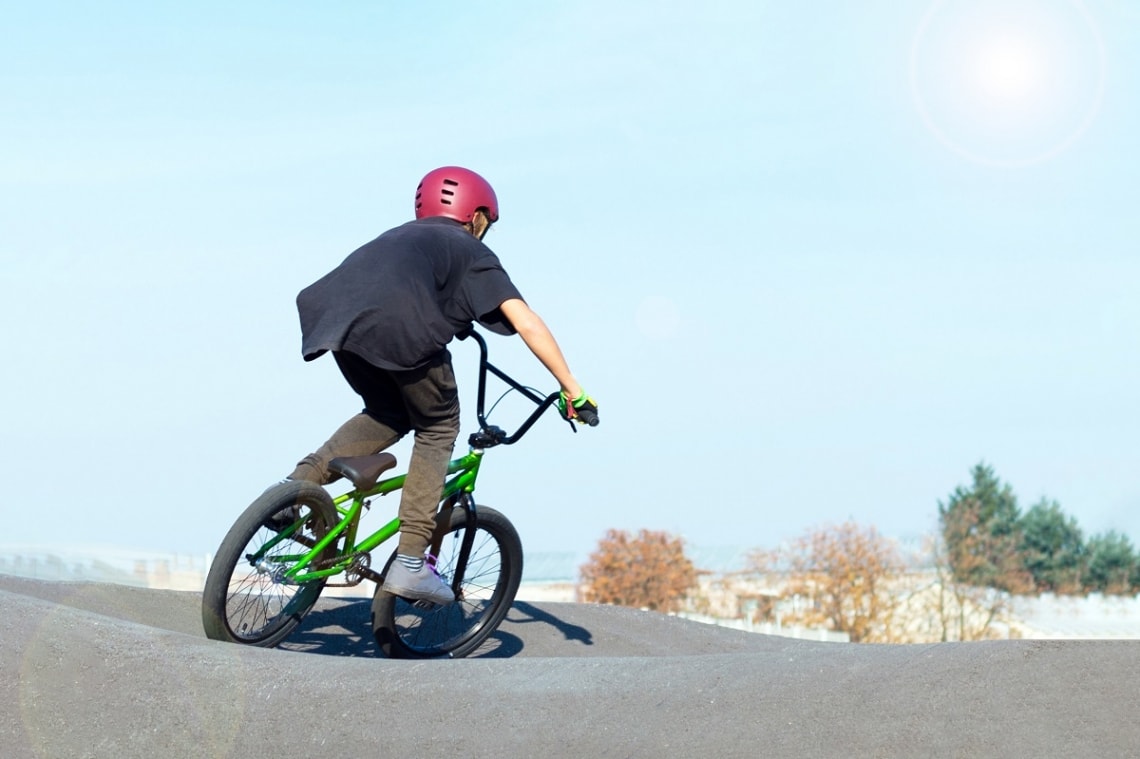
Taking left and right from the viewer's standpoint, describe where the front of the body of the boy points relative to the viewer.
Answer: facing away from the viewer and to the right of the viewer

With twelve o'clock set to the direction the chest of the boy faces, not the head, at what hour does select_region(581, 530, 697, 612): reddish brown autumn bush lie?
The reddish brown autumn bush is roughly at 11 o'clock from the boy.

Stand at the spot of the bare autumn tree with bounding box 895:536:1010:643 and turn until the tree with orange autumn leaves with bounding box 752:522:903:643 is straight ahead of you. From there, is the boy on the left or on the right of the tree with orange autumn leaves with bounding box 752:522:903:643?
left

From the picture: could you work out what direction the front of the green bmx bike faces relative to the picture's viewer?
facing away from the viewer and to the right of the viewer

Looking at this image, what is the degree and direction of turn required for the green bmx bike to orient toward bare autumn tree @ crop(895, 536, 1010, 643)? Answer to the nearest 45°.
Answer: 0° — it already faces it

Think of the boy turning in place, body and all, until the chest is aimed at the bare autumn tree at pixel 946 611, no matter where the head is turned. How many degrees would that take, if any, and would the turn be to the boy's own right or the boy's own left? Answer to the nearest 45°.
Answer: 0° — they already face it

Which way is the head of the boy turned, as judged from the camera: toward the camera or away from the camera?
away from the camera
